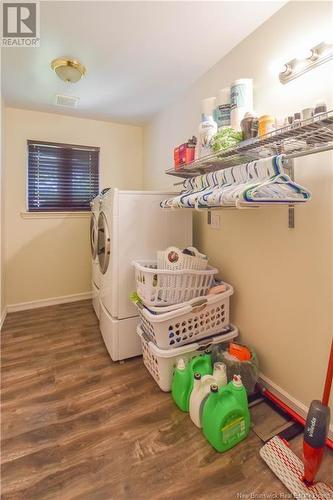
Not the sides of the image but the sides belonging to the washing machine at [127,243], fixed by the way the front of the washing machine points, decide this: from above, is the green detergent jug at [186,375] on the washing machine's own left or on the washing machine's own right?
on the washing machine's own left

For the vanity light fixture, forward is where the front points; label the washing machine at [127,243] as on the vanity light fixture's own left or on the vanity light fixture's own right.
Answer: on the vanity light fixture's own right

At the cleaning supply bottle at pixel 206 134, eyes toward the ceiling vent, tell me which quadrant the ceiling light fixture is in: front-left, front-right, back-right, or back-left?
front-left

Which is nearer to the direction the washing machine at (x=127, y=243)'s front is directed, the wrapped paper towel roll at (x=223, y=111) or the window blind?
the window blind

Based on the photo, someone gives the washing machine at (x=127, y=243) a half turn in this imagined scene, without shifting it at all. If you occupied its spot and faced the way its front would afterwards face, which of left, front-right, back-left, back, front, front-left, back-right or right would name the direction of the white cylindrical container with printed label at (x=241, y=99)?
front-right

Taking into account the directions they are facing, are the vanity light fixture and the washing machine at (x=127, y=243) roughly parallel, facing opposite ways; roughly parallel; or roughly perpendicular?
roughly parallel

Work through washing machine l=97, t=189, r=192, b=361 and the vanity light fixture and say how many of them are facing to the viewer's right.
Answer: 0

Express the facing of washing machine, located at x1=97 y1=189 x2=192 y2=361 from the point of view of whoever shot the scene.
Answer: facing to the left of the viewer

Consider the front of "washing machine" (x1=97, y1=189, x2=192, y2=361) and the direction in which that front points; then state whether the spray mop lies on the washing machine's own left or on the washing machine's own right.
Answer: on the washing machine's own left

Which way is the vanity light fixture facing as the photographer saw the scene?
facing the viewer and to the left of the viewer
